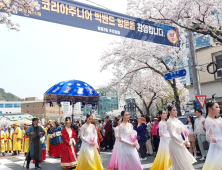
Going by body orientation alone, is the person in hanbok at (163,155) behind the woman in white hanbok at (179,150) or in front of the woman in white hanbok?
behind

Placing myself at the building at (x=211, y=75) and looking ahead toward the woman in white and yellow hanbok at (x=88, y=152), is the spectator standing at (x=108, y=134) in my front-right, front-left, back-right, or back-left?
front-right

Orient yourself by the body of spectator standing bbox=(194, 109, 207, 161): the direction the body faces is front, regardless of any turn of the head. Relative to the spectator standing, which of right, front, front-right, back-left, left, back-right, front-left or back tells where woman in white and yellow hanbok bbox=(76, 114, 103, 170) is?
front

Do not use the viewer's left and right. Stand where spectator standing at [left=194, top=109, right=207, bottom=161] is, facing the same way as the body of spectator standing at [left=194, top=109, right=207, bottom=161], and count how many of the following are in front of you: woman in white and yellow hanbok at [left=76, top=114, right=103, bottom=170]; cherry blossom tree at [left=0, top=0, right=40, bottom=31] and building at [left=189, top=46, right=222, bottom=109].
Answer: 2

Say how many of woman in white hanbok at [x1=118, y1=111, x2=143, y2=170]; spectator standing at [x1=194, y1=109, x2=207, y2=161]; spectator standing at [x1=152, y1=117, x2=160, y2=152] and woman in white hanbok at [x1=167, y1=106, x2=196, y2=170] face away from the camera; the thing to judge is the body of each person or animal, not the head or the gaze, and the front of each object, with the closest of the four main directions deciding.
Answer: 0

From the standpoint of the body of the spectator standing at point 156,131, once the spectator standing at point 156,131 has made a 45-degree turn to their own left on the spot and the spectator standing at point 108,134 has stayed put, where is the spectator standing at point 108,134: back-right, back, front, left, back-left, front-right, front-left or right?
back-right

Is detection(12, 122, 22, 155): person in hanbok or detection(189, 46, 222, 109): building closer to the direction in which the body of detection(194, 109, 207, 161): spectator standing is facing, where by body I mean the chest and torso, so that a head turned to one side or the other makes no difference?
the person in hanbok

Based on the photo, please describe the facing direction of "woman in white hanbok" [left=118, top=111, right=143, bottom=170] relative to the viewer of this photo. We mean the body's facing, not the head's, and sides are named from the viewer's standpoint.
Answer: facing the viewer and to the right of the viewer

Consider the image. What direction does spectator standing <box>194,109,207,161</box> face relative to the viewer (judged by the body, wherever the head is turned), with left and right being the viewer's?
facing the viewer and to the left of the viewer

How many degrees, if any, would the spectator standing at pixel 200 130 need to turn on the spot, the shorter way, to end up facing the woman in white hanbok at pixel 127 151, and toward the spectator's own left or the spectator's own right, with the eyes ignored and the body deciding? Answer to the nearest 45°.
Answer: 0° — they already face them

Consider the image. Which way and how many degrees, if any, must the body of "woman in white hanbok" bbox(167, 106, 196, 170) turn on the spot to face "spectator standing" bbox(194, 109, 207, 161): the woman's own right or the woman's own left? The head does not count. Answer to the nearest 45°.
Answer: approximately 135° to the woman's own left

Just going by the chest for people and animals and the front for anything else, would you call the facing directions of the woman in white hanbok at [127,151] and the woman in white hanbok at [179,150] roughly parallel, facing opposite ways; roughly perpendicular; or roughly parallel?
roughly parallel
